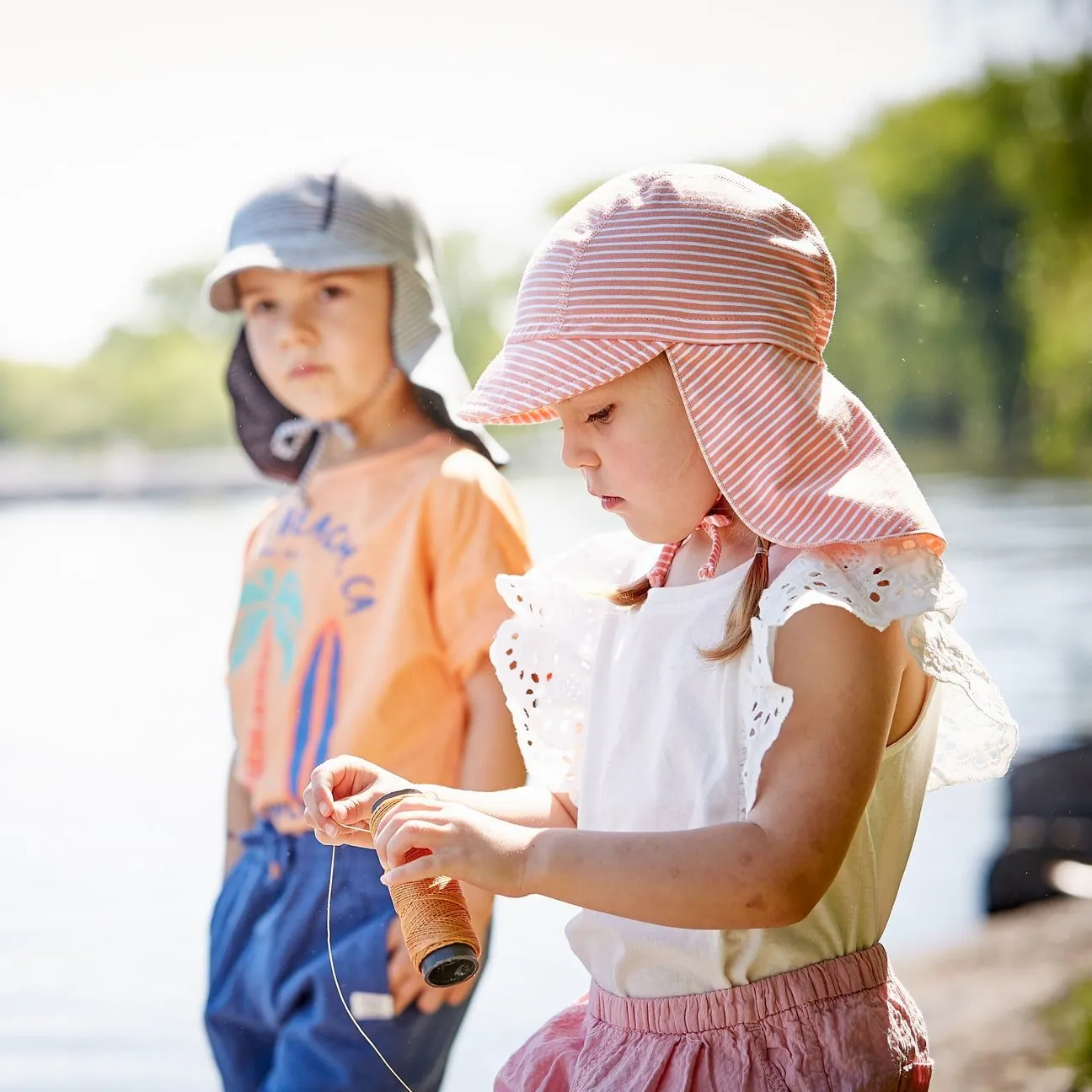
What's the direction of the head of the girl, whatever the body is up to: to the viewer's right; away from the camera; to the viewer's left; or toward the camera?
to the viewer's left

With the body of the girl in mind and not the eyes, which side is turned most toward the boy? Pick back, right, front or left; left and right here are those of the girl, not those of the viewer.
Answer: right

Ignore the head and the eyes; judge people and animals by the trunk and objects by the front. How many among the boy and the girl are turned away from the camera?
0

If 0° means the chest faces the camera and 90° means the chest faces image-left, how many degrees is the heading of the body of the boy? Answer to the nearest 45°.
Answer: approximately 45°

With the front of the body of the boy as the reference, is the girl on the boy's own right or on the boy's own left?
on the boy's own left

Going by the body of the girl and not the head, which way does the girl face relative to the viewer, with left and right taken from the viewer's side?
facing the viewer and to the left of the viewer
